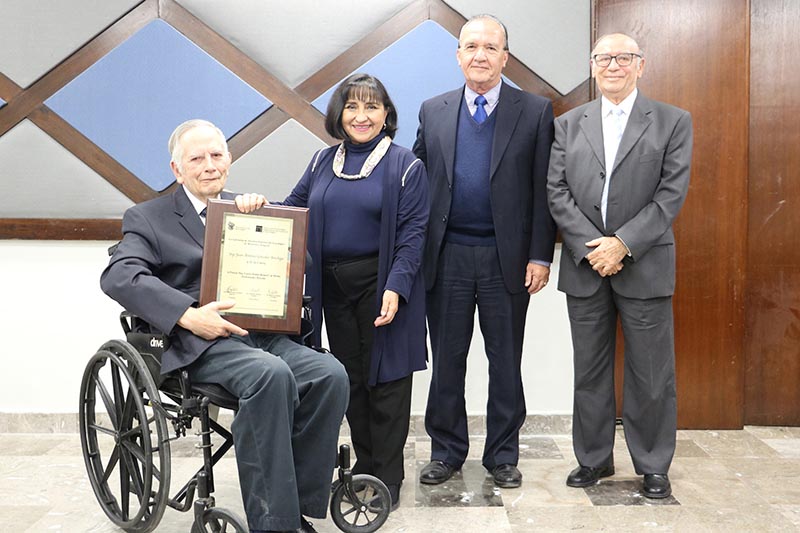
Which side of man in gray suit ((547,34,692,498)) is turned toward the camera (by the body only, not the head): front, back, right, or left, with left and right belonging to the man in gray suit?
front

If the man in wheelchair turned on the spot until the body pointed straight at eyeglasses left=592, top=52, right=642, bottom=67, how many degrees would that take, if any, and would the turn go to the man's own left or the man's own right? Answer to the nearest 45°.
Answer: approximately 45° to the man's own left

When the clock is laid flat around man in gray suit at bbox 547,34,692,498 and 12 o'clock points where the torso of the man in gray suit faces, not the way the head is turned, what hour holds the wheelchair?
The wheelchair is roughly at 2 o'clock from the man in gray suit.

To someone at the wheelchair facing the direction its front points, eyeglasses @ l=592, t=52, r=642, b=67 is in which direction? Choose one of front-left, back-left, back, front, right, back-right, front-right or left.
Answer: front-left

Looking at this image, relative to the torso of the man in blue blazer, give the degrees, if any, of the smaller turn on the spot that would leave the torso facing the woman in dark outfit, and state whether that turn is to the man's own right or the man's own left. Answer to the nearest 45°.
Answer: approximately 45° to the man's own right

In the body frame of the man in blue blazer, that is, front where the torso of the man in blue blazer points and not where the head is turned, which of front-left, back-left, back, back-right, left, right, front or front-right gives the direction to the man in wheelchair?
front-right

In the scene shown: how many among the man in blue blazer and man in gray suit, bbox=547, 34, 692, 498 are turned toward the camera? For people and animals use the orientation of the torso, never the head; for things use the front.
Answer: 2

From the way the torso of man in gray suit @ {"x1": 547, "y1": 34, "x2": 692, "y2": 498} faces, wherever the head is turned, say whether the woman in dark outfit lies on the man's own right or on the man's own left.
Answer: on the man's own right

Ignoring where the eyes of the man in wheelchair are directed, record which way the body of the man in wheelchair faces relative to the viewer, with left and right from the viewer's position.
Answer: facing the viewer and to the right of the viewer

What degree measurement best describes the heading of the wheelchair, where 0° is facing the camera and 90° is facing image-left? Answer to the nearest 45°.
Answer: approximately 315°
